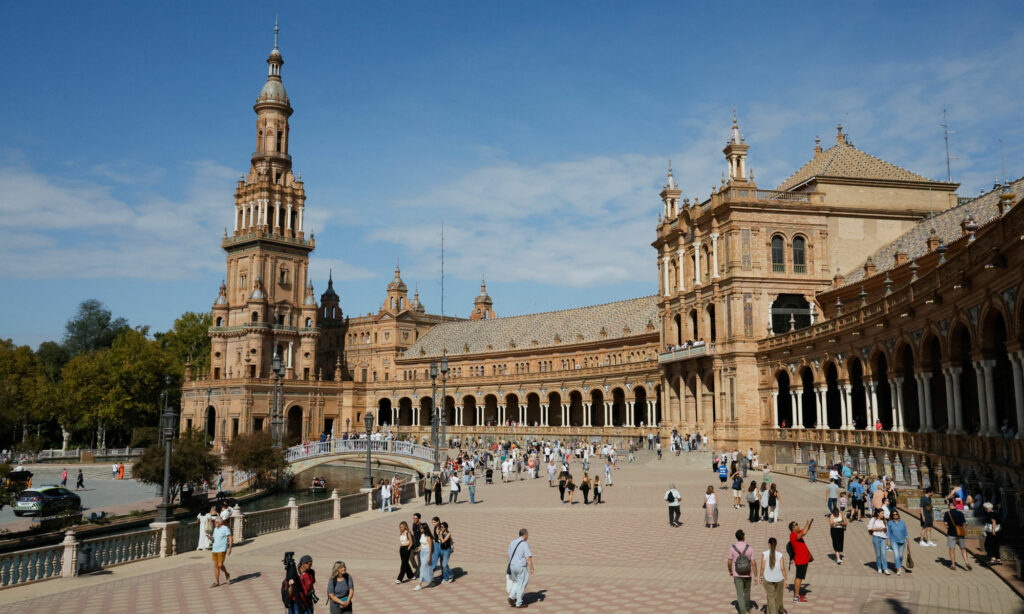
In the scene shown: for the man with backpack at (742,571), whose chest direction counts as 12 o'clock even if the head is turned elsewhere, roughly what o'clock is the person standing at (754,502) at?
The person standing is roughly at 12 o'clock from the man with backpack.

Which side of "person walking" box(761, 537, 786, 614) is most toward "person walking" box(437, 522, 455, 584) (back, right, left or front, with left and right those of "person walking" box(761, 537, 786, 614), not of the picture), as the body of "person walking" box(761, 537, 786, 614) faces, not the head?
left

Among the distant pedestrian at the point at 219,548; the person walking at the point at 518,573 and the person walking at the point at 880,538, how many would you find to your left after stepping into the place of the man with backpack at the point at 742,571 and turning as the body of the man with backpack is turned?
2

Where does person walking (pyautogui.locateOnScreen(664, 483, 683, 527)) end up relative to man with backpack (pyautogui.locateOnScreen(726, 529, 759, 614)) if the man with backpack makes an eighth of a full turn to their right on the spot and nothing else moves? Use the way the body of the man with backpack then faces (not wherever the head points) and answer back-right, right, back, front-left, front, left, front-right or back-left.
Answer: front-left

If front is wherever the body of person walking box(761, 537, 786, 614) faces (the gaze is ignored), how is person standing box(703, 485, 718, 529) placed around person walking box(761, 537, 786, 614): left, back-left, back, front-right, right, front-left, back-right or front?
front

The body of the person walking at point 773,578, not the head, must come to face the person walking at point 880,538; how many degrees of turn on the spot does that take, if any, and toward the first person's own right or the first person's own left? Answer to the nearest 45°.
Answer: approximately 45° to the first person's own right

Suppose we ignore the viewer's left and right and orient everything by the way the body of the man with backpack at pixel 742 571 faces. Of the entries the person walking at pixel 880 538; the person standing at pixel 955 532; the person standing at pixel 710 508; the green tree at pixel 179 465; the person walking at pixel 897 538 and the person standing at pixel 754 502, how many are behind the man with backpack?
0

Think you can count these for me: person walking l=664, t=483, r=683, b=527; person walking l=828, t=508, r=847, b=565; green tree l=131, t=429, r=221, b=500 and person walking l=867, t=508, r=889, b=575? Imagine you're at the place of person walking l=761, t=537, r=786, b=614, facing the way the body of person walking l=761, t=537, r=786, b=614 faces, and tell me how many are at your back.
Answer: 0

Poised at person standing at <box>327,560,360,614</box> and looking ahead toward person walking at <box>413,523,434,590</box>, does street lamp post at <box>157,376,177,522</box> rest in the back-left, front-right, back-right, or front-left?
front-left

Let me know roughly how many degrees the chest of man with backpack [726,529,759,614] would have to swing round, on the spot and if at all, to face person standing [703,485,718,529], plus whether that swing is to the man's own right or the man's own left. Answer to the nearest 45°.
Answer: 0° — they already face them

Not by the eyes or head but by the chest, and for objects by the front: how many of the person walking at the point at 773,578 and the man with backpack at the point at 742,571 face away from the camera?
2

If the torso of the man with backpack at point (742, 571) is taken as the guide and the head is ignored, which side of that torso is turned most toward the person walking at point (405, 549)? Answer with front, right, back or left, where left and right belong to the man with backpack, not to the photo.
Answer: left

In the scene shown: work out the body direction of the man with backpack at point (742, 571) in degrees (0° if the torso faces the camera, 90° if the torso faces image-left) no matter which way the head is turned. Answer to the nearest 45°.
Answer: approximately 180°

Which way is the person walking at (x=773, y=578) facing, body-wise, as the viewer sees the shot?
away from the camera

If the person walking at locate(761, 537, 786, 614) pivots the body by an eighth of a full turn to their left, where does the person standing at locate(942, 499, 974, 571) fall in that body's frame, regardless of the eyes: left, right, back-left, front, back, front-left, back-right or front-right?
right

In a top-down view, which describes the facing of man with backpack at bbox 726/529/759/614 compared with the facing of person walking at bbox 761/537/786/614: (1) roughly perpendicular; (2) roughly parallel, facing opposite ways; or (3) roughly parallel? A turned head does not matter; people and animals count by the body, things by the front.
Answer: roughly parallel

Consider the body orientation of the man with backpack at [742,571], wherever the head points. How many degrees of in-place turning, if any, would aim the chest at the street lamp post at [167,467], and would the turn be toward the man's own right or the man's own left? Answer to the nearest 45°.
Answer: approximately 90° to the man's own left
